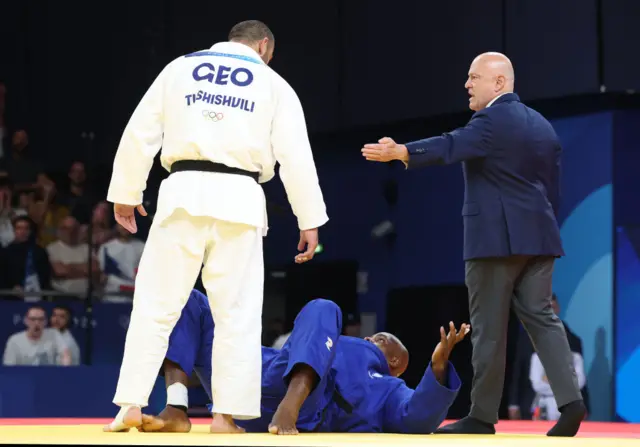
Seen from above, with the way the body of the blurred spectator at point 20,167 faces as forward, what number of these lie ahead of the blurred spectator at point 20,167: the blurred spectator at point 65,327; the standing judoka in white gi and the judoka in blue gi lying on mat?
3

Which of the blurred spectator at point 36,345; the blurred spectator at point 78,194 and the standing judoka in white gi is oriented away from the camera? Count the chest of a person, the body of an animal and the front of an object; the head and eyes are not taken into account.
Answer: the standing judoka in white gi

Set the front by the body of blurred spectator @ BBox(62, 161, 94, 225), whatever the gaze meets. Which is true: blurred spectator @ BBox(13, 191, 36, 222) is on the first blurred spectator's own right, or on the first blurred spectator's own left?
on the first blurred spectator's own right

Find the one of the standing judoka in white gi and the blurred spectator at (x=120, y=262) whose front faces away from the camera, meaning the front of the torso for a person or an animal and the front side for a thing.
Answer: the standing judoka in white gi

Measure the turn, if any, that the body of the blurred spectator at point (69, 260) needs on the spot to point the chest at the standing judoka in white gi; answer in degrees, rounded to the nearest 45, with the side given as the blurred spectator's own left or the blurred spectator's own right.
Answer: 0° — they already face them

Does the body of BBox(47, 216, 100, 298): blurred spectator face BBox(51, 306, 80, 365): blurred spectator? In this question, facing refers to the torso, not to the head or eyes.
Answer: yes

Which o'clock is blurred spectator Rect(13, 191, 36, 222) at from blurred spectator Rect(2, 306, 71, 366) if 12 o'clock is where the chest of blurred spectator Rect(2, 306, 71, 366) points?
blurred spectator Rect(13, 191, 36, 222) is roughly at 6 o'clock from blurred spectator Rect(2, 306, 71, 366).

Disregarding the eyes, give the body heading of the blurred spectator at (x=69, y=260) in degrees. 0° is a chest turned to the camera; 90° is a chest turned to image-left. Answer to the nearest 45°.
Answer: approximately 0°

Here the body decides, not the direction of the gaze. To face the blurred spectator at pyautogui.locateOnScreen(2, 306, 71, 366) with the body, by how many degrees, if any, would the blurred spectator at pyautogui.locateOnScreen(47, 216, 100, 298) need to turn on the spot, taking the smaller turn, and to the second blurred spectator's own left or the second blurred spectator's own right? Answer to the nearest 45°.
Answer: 0° — they already face them

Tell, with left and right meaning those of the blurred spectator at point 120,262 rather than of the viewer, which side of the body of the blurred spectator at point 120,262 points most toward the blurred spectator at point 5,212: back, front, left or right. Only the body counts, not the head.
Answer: right

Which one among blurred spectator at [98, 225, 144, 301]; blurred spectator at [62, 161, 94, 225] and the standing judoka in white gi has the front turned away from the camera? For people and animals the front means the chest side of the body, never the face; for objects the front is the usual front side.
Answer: the standing judoka in white gi

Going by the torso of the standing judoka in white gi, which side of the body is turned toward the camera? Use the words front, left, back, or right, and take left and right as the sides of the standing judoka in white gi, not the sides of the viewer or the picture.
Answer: back

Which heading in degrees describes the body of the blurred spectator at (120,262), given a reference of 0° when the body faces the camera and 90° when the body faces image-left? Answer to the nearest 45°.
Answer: approximately 0°

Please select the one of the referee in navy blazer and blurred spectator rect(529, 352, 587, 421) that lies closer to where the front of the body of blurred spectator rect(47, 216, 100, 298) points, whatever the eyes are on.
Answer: the referee in navy blazer
